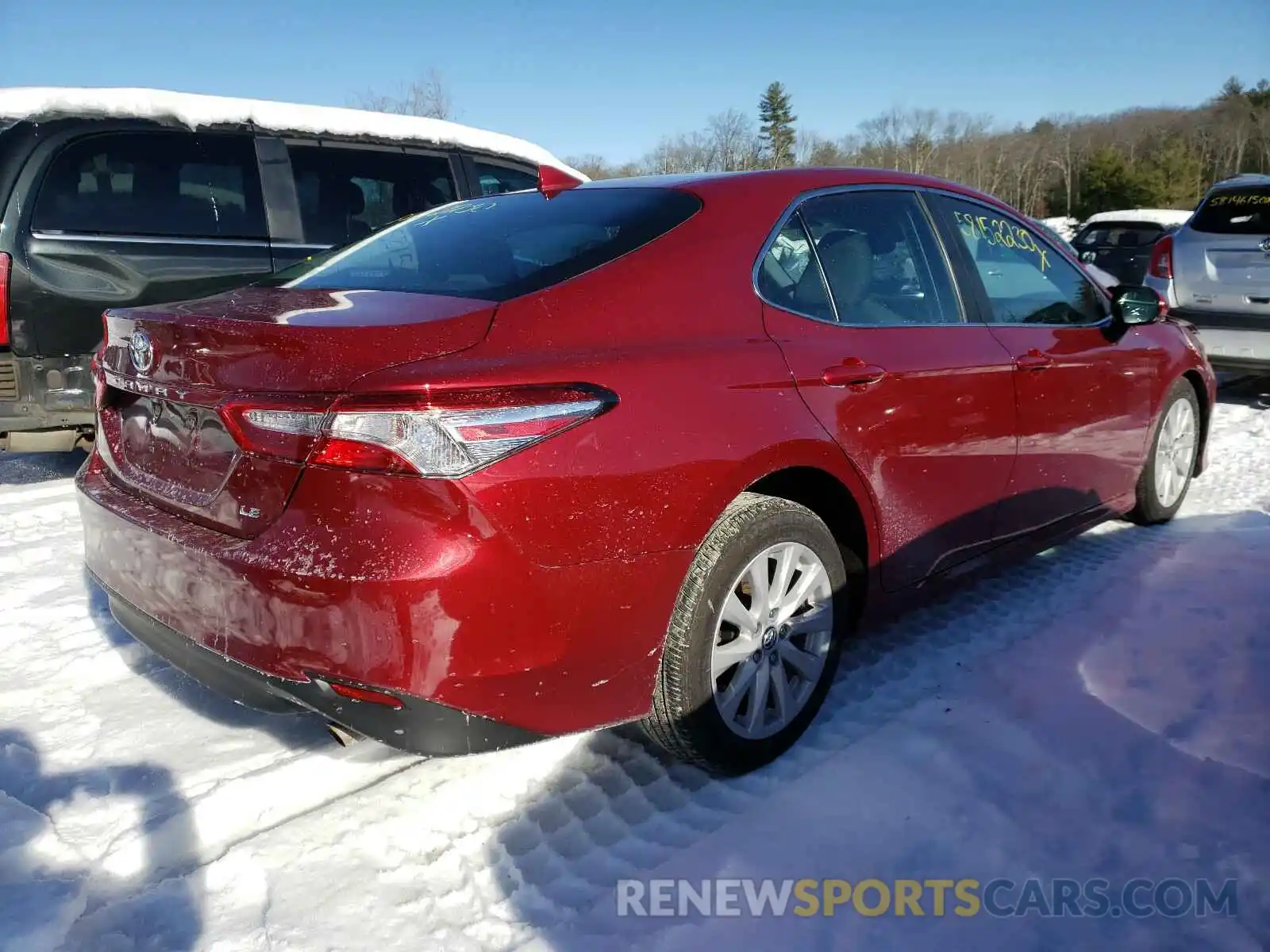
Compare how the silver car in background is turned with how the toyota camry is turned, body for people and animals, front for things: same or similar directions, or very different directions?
same or similar directions

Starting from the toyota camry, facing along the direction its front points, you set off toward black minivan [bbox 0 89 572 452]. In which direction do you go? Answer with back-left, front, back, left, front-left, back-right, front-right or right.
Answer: left

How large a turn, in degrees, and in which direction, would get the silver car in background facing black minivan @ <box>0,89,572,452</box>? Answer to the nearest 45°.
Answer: approximately 135° to its left

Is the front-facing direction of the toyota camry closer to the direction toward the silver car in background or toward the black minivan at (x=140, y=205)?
the silver car in background

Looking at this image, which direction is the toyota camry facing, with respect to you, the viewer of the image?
facing away from the viewer and to the right of the viewer

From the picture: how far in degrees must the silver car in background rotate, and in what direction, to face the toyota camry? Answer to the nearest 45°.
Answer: approximately 180°

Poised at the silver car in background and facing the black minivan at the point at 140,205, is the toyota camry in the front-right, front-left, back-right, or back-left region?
front-left

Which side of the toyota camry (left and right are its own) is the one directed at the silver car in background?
front

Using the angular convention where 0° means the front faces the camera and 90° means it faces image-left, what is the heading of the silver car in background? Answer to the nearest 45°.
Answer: approximately 180°

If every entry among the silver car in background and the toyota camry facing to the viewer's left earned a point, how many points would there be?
0
